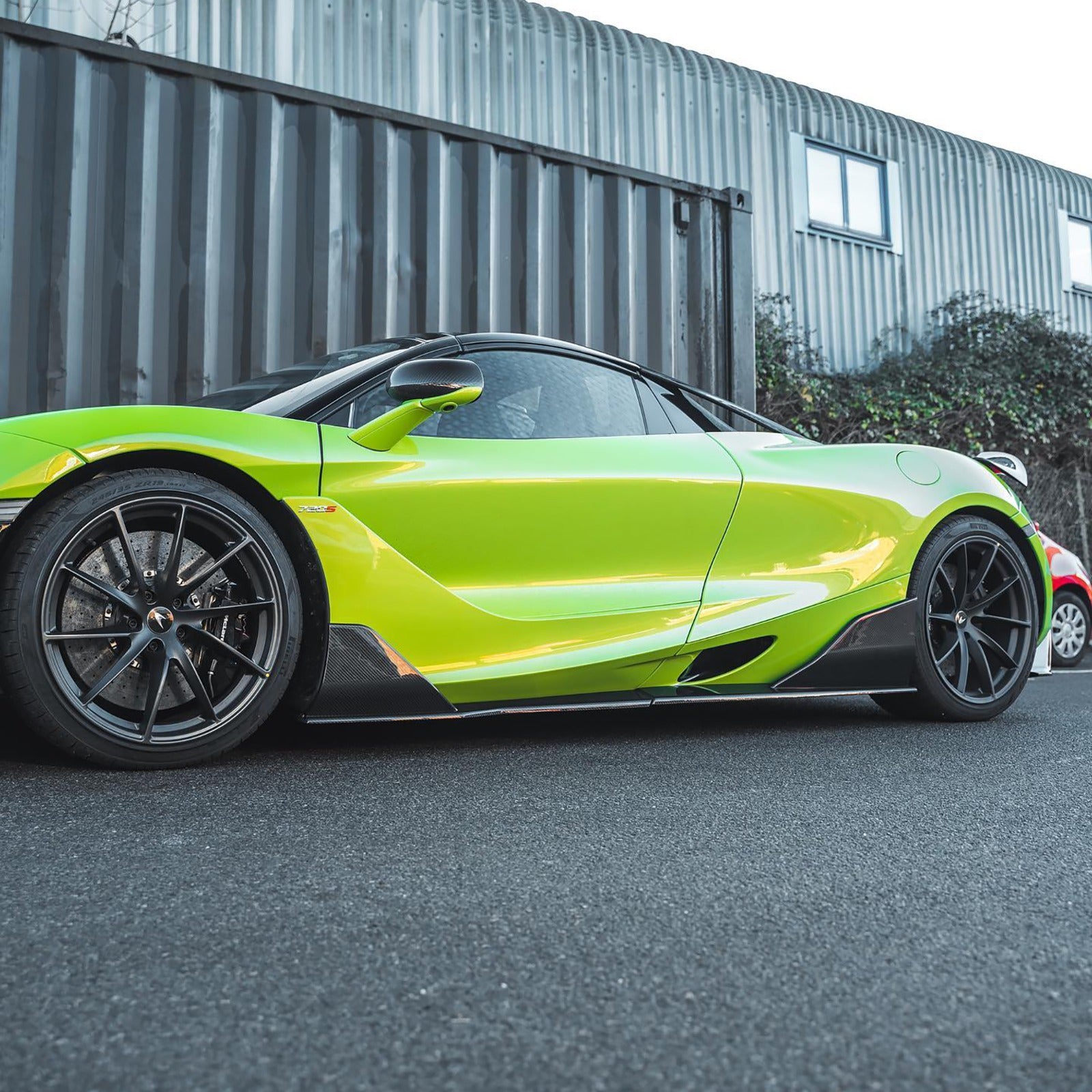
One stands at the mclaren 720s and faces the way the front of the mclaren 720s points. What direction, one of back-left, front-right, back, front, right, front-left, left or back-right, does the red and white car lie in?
back

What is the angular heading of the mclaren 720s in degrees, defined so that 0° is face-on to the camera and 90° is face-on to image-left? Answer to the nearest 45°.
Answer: approximately 45°

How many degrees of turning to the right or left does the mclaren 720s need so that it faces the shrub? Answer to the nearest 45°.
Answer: approximately 180°
